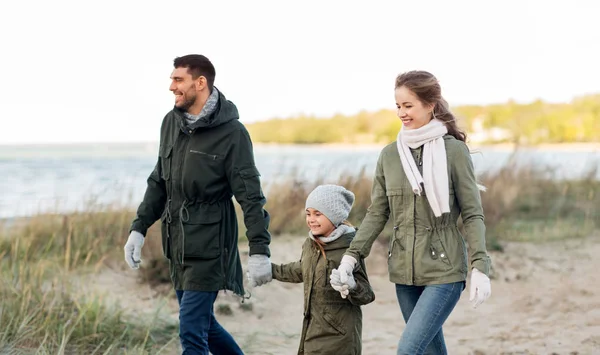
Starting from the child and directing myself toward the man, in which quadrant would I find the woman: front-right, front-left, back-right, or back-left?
back-left

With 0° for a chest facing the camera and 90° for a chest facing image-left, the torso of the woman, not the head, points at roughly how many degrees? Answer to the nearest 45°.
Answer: approximately 45°

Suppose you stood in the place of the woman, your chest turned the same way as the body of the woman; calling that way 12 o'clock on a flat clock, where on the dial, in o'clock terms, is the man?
The man is roughly at 2 o'clock from the woman.

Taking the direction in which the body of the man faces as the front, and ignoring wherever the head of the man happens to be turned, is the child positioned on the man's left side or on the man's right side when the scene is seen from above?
on the man's left side

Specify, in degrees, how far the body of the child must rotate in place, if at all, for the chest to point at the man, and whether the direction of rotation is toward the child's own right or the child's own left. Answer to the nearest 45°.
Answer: approximately 45° to the child's own right

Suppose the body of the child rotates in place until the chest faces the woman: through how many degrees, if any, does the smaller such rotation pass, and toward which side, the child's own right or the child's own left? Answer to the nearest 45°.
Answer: approximately 90° to the child's own left

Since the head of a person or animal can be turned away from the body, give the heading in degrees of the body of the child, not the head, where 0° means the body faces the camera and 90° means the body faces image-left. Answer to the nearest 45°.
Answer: approximately 45°
